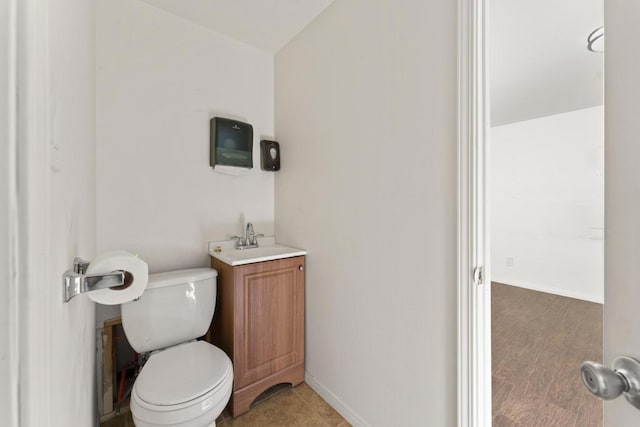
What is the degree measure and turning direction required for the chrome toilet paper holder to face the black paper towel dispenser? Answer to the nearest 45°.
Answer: approximately 45° to its left

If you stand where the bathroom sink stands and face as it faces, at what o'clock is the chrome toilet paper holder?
The chrome toilet paper holder is roughly at 2 o'clock from the bathroom sink.

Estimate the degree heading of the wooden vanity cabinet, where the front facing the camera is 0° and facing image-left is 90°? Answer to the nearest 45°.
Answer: approximately 315°

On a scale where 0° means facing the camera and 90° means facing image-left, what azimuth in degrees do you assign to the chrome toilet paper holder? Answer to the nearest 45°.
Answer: approximately 270°

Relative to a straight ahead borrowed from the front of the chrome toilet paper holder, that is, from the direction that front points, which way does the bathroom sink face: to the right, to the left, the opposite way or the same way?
to the right

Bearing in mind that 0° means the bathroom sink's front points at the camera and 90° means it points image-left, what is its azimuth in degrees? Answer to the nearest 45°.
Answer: approximately 315°

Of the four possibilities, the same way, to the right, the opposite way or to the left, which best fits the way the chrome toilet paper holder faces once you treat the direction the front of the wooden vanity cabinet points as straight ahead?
to the left
